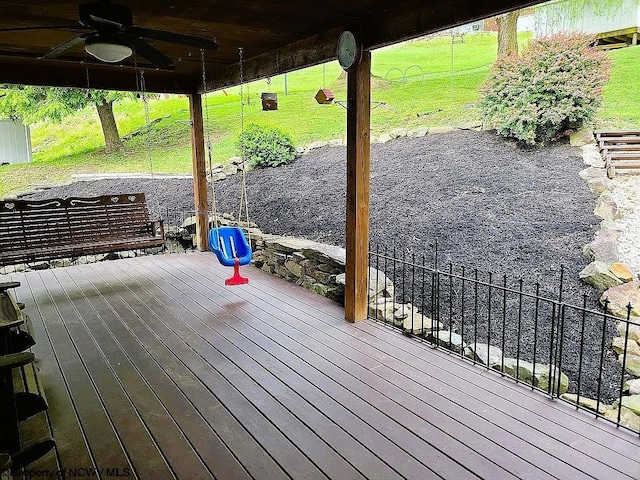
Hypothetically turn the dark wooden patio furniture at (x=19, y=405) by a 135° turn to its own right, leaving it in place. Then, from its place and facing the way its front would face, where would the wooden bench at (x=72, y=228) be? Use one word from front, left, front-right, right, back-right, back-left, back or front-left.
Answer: back-right

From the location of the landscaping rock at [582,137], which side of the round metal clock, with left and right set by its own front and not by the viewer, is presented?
back

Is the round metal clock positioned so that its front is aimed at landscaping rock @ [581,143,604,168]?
no

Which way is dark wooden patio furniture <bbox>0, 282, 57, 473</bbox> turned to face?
to the viewer's right

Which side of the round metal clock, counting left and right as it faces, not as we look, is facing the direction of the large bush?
back

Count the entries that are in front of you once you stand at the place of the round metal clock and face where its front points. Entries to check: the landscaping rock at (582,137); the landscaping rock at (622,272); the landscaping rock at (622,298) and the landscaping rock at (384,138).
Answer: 0

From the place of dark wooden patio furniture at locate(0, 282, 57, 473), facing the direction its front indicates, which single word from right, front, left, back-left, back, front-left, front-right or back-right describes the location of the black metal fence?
front

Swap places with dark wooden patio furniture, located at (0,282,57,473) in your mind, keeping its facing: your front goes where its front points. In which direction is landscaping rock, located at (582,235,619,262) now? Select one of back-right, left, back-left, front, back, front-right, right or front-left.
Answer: front

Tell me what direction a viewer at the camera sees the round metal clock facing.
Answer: facing the viewer and to the left of the viewer

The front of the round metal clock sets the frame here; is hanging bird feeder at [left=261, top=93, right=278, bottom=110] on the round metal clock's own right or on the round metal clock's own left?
on the round metal clock's own right

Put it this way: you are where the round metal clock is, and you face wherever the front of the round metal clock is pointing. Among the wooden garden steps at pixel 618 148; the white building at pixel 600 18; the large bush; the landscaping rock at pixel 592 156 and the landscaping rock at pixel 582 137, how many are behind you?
5

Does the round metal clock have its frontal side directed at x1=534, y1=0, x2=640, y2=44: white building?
no

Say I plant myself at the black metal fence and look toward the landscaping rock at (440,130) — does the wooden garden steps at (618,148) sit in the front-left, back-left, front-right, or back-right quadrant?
front-right
